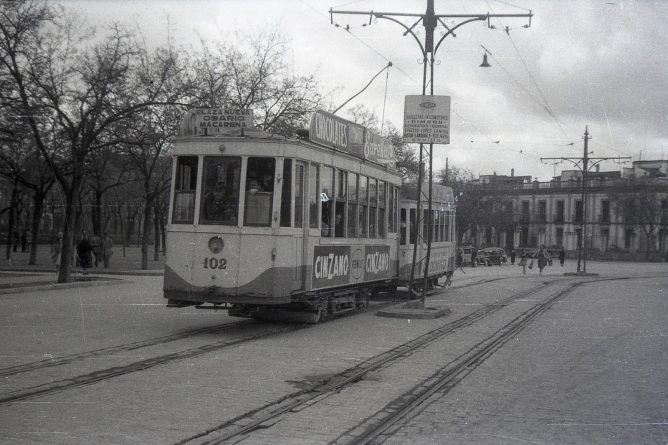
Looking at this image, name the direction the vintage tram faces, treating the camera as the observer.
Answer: facing the viewer and to the left of the viewer

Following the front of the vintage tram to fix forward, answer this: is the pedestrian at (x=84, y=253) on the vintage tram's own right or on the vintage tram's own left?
on the vintage tram's own right

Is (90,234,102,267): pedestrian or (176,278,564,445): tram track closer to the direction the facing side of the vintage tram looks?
the tram track

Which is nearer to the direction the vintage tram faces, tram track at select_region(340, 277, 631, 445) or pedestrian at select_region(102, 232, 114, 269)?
the tram track

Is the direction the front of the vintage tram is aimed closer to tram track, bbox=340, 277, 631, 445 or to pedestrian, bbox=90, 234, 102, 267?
the tram track

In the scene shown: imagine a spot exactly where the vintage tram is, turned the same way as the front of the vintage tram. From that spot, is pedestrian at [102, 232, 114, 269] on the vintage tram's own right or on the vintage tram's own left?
on the vintage tram's own right

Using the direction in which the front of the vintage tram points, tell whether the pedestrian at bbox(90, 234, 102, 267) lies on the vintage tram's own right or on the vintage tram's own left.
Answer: on the vintage tram's own right

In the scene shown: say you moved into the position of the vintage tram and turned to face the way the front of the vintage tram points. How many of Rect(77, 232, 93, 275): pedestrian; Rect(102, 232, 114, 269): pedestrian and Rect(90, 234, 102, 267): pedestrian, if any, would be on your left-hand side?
0

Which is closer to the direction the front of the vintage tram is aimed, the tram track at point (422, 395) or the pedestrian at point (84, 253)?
the tram track
